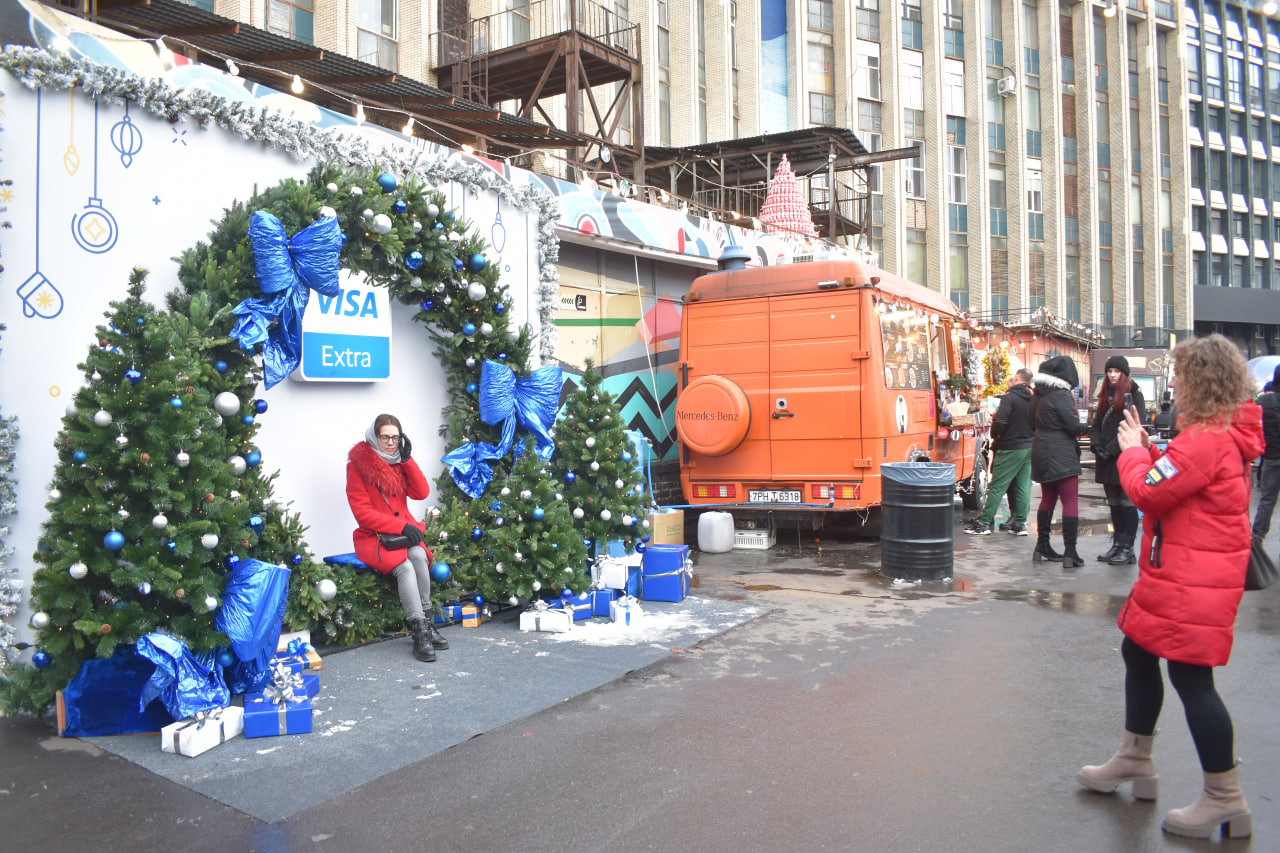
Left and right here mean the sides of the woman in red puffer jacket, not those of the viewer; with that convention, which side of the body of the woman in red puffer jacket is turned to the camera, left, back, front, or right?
left

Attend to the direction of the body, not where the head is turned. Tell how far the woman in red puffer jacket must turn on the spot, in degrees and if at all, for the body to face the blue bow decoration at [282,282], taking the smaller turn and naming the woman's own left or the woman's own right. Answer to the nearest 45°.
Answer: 0° — they already face it

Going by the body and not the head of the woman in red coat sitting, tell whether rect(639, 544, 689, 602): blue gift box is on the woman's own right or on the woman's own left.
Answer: on the woman's own left

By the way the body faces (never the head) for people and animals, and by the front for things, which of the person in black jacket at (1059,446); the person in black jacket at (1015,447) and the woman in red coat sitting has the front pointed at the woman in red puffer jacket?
the woman in red coat sitting

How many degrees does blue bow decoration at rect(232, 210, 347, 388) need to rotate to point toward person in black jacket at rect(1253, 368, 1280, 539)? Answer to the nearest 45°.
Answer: approximately 45° to its left

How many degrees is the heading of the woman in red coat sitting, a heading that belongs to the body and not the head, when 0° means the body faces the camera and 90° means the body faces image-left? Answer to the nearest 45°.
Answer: approximately 315°

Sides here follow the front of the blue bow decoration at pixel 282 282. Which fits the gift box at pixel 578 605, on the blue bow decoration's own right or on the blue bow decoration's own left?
on the blue bow decoration's own left

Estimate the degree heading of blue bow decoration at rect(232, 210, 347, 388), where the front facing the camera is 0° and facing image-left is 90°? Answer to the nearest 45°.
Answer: approximately 315°

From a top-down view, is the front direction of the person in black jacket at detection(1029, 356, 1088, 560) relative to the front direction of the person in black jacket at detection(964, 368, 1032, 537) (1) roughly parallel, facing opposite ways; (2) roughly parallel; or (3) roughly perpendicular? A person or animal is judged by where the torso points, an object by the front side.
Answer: roughly perpendicular
